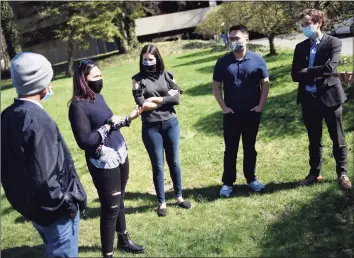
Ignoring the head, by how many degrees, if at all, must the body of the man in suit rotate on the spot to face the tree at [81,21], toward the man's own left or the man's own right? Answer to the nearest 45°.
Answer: approximately 90° to the man's own right

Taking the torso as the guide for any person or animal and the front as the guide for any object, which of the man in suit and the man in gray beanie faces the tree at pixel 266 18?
the man in gray beanie

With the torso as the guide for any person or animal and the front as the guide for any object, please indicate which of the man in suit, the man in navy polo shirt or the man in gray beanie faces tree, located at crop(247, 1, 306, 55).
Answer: the man in gray beanie

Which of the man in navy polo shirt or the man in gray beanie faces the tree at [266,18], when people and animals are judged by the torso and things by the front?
the man in gray beanie

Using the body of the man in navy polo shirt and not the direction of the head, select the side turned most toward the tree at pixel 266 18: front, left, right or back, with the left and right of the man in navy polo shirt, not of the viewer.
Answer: back

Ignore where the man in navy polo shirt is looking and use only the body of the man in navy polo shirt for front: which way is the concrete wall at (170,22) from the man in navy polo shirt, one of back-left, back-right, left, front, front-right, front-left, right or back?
back

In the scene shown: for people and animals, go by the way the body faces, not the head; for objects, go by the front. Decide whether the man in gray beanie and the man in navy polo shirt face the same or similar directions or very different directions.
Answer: very different directions

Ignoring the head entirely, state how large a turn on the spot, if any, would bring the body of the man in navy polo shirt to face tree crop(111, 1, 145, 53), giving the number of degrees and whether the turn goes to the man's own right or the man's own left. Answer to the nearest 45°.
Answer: approximately 180°

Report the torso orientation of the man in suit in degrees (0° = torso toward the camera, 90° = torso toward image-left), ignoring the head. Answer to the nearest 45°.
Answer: approximately 45°

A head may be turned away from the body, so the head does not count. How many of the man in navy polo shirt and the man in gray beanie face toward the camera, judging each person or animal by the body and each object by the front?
1

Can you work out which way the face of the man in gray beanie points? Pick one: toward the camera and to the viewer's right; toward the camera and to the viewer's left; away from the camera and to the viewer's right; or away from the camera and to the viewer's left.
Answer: away from the camera and to the viewer's right

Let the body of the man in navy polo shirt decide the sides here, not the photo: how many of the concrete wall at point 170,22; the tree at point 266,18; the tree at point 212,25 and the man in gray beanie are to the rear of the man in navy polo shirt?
3

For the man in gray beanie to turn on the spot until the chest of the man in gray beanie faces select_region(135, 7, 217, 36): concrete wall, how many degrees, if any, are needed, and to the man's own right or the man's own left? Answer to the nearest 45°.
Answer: approximately 45° to the man's own left

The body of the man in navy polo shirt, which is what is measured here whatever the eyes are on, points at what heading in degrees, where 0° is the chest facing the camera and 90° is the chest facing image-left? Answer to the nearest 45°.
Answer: approximately 0°

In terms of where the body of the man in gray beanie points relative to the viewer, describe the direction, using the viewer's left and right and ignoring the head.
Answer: facing away from the viewer and to the right of the viewer
